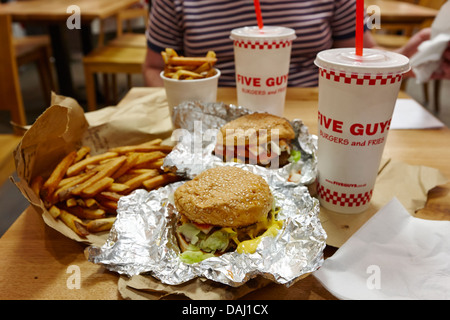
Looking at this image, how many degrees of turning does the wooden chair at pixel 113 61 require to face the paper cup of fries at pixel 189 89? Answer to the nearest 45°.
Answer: approximately 45° to its left

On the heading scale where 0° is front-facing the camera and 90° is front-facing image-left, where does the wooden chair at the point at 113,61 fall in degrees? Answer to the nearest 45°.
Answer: approximately 45°

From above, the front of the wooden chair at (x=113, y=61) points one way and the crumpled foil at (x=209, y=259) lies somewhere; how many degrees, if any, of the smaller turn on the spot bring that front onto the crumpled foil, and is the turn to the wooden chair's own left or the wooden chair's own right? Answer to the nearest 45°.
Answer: approximately 45° to the wooden chair's own left

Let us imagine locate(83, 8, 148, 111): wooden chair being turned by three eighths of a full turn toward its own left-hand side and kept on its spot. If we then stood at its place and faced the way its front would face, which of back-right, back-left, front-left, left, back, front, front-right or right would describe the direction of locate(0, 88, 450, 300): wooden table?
right

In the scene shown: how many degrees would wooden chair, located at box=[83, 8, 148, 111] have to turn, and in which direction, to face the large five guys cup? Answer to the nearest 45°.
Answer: approximately 45° to its left

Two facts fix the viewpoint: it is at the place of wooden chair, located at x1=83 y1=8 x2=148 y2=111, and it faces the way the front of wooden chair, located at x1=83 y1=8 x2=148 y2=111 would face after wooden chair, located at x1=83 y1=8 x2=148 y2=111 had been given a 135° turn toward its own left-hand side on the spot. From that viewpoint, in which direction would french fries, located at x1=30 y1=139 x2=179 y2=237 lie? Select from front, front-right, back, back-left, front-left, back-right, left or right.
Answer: right

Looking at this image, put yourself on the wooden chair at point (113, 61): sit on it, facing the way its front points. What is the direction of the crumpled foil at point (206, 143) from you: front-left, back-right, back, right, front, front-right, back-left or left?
front-left
